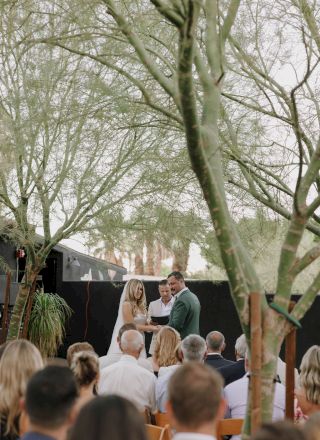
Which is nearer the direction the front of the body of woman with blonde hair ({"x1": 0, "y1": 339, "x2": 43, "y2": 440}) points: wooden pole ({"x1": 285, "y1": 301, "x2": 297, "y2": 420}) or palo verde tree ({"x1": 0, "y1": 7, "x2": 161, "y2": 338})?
the palo verde tree

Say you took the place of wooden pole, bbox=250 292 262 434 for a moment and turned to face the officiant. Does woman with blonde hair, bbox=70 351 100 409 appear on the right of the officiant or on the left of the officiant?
left

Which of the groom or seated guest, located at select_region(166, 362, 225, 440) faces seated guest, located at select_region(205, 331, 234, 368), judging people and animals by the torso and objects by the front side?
seated guest, located at select_region(166, 362, 225, 440)

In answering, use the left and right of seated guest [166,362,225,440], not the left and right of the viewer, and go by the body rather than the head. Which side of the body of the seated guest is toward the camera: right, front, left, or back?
back

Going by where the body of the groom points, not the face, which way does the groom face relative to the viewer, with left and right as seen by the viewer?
facing to the left of the viewer

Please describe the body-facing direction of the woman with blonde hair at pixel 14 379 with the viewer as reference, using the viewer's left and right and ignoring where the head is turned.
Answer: facing away from the viewer

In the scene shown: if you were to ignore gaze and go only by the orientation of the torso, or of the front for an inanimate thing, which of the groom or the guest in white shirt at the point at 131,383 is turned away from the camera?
the guest in white shirt

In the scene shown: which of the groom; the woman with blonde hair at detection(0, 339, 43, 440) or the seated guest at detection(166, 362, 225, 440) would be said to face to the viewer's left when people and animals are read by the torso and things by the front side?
the groom

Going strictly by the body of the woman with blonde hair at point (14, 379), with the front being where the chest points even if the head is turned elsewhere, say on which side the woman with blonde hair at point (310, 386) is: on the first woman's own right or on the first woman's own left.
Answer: on the first woman's own right

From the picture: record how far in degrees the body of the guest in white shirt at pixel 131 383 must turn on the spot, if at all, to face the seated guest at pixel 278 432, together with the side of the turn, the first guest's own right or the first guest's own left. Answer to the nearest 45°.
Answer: approximately 180°

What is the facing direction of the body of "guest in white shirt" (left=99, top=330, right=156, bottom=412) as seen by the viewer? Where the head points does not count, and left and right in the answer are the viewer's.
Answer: facing away from the viewer

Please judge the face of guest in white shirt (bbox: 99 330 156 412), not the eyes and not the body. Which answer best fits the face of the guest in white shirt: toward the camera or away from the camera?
away from the camera

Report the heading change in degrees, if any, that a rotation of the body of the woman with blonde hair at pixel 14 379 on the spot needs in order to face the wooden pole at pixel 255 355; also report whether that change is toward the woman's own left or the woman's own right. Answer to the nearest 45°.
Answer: approximately 90° to the woman's own right

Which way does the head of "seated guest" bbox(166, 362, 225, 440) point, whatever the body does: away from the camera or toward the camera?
away from the camera

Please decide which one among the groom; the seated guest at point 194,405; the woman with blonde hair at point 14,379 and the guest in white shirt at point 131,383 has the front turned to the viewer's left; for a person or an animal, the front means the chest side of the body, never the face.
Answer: the groom
